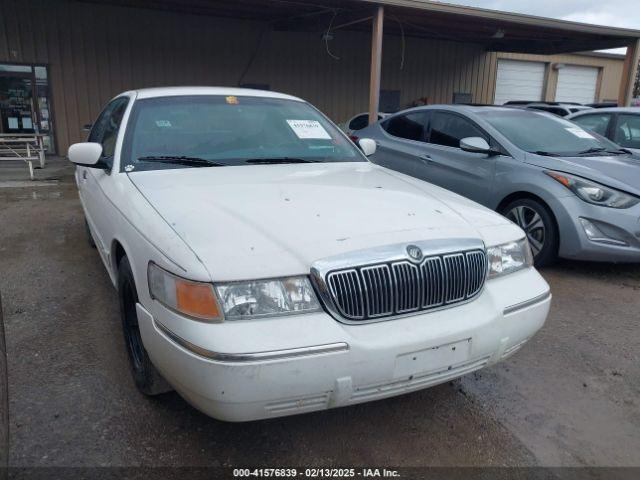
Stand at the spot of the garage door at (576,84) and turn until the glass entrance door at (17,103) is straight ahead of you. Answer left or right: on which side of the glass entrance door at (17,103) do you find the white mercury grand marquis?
left

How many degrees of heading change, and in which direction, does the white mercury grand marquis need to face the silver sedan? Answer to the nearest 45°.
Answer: approximately 90° to its left

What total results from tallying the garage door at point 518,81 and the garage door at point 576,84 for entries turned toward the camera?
2

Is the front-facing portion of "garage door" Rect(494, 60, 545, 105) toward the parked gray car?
yes

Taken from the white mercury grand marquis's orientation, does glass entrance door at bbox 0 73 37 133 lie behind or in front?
behind

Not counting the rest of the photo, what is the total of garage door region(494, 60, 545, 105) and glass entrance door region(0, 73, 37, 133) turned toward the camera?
2

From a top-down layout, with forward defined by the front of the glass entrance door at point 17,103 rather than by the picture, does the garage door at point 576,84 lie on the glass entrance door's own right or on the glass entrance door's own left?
on the glass entrance door's own left

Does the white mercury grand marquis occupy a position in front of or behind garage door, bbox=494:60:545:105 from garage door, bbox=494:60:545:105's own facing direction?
in front

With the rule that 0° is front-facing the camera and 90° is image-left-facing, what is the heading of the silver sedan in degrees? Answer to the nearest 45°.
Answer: approximately 315°

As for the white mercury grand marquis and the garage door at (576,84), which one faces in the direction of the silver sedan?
the garage door

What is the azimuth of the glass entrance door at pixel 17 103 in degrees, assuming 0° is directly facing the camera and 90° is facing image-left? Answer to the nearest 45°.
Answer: approximately 0°

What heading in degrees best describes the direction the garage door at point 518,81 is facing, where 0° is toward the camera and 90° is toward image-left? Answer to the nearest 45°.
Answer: approximately 0°
